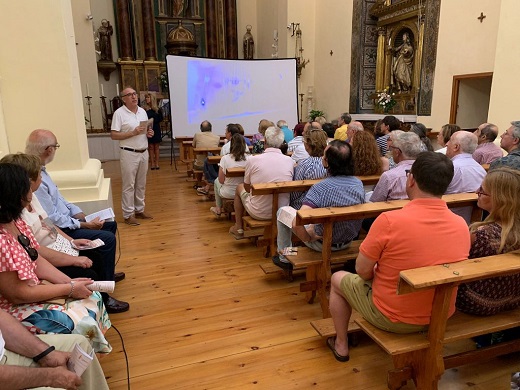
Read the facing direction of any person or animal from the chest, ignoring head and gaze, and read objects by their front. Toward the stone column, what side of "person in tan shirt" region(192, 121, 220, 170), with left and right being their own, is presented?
left

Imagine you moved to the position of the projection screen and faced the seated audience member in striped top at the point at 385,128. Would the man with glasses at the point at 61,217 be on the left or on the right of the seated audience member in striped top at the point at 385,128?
right

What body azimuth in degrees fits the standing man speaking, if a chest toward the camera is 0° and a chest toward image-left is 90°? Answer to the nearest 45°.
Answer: approximately 315°

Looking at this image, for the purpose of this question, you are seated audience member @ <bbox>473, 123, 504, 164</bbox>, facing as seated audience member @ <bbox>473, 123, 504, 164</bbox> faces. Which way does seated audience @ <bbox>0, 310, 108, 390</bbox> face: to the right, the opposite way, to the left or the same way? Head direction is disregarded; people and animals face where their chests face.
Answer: to the right

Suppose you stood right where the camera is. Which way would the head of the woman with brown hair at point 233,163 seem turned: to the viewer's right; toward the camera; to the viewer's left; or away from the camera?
away from the camera

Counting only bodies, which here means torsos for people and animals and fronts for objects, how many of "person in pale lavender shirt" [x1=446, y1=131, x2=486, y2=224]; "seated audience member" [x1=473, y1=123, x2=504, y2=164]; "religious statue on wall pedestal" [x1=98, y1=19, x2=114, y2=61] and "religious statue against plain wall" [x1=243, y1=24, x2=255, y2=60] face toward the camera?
2

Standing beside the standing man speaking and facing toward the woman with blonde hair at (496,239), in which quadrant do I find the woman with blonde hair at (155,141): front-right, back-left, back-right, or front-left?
back-left

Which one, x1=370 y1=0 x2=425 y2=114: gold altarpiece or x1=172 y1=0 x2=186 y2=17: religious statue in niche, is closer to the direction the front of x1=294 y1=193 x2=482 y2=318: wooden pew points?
the religious statue in niche

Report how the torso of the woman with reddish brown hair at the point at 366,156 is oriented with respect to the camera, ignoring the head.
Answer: away from the camera

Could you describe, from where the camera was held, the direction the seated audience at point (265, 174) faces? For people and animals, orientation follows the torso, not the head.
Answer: facing away from the viewer and to the left of the viewer

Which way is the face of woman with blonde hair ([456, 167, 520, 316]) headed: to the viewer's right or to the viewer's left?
to the viewer's left

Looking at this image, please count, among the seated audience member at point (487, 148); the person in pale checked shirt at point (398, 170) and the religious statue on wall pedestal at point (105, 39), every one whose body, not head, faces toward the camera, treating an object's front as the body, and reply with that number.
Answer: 1

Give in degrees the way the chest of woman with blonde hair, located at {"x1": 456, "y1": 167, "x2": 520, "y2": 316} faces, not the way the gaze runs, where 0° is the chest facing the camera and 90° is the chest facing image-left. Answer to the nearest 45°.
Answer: approximately 135°

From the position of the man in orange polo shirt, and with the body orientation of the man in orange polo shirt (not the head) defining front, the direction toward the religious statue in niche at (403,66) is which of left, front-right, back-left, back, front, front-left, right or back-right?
front-right

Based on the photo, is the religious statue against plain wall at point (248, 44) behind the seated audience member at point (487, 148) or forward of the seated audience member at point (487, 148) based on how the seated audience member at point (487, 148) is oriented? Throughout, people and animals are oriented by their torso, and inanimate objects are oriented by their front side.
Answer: forward

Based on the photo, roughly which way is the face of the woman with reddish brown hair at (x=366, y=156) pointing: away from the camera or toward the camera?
away from the camera

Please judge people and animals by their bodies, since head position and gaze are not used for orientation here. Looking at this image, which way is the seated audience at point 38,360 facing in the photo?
to the viewer's right
